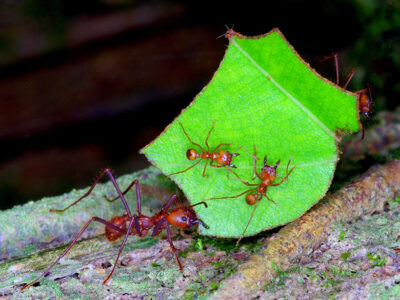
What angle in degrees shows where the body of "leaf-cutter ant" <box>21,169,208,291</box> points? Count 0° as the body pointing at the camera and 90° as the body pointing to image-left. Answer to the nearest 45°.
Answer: approximately 270°
